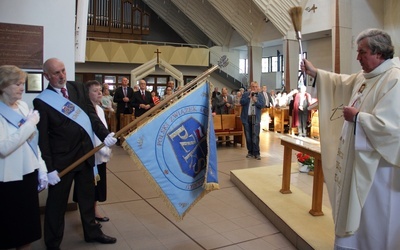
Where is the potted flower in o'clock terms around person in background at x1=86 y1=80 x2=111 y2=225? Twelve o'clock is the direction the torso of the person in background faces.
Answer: The potted flower is roughly at 10 o'clock from the person in background.

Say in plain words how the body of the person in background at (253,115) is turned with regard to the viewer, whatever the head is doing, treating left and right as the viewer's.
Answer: facing the viewer

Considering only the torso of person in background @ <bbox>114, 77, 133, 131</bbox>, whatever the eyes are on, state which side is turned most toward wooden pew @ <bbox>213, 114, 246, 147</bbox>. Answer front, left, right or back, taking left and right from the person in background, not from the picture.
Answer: left

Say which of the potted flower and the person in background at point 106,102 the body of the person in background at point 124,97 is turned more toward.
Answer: the potted flower

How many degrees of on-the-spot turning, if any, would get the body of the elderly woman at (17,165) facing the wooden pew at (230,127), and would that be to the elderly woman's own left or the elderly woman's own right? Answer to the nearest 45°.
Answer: approximately 90° to the elderly woman's own left

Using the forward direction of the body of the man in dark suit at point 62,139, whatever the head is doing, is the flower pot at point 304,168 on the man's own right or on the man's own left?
on the man's own left

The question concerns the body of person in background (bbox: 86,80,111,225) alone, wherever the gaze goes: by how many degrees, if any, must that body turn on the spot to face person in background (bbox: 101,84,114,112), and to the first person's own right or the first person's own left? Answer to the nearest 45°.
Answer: approximately 135° to the first person's own left

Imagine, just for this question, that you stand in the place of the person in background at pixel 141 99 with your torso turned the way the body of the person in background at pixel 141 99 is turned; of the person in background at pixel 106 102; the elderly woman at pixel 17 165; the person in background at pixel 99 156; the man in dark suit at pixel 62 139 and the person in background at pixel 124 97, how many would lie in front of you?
3

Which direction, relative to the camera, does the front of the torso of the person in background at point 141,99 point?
toward the camera

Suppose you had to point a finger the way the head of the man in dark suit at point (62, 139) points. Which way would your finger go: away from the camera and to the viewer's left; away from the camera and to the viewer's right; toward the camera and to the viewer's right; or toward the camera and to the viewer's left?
toward the camera and to the viewer's right

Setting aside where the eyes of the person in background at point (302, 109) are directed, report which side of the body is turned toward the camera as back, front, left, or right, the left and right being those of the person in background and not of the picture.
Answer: front

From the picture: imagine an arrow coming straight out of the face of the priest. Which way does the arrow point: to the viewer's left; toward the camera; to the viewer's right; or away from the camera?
to the viewer's left

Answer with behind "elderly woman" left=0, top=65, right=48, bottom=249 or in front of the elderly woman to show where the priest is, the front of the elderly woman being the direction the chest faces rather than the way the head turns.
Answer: in front
